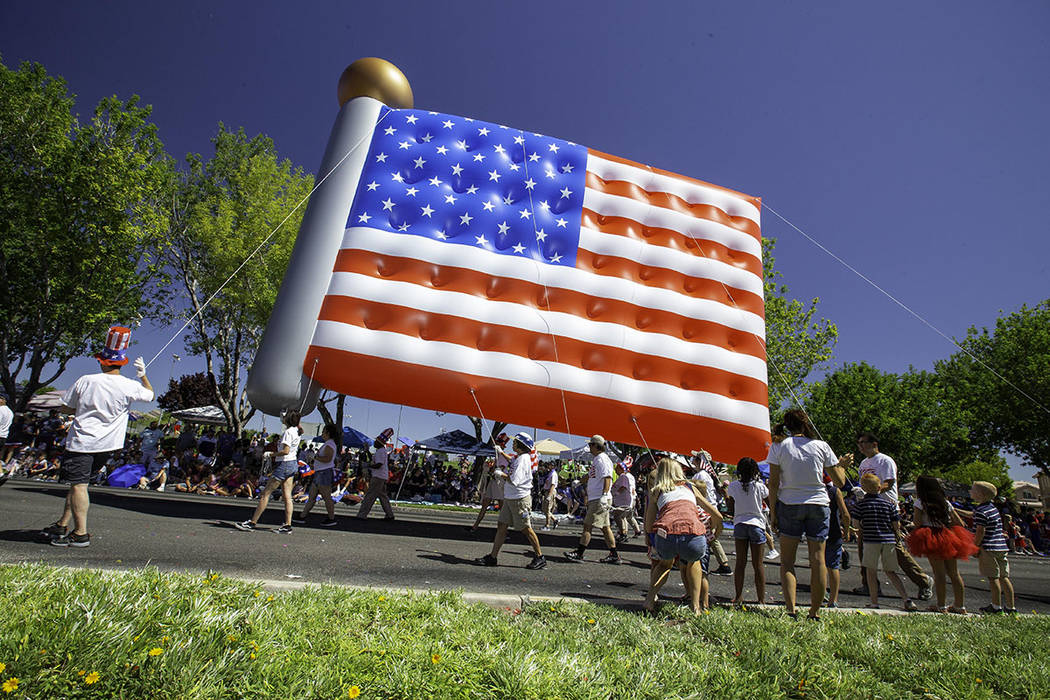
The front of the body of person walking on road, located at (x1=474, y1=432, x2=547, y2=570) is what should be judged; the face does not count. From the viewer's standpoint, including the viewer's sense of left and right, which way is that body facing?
facing to the left of the viewer

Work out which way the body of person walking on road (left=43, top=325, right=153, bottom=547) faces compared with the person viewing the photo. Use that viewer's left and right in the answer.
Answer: facing away from the viewer and to the left of the viewer

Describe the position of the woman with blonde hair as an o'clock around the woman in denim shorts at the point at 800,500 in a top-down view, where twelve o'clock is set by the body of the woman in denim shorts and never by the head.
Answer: The woman with blonde hair is roughly at 8 o'clock from the woman in denim shorts.

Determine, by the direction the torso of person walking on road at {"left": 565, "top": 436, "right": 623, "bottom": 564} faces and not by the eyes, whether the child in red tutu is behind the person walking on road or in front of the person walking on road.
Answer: behind

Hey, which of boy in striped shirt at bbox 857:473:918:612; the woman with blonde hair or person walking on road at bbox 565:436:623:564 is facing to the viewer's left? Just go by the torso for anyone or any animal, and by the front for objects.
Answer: the person walking on road

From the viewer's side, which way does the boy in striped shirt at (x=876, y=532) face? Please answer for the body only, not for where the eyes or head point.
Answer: away from the camera

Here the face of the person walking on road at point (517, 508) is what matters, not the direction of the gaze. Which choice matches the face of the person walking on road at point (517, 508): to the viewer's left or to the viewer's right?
to the viewer's left

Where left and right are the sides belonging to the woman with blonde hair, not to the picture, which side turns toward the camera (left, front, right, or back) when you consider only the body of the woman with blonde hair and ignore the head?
back

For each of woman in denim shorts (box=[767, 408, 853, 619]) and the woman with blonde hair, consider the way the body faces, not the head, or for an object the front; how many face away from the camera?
2

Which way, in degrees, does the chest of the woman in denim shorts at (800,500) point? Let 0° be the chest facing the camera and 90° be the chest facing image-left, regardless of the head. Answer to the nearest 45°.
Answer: approximately 180°

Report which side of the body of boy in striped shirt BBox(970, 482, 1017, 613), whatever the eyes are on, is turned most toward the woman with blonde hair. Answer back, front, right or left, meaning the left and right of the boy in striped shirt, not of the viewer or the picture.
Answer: left

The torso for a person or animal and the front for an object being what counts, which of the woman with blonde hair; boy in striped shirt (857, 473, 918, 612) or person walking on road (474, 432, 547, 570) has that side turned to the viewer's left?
the person walking on road

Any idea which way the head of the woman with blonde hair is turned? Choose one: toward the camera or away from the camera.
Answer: away from the camera
